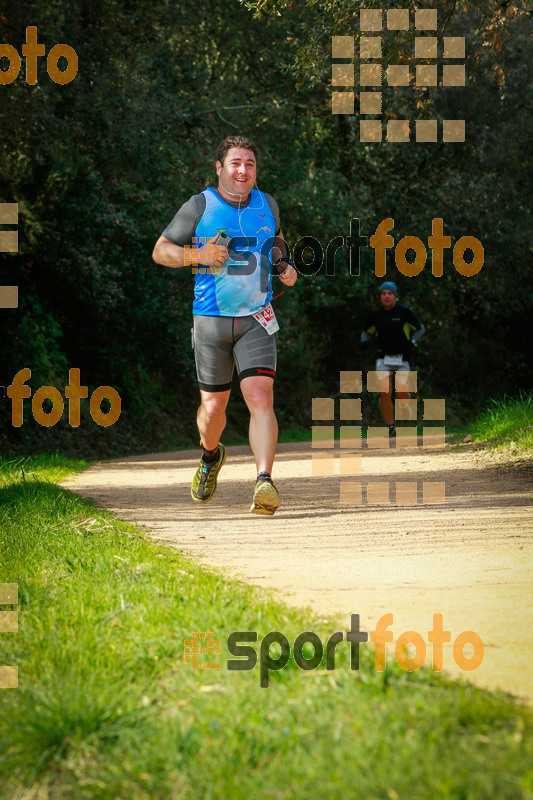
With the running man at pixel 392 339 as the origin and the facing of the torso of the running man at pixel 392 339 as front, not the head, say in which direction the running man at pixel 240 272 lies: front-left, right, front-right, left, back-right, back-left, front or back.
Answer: front

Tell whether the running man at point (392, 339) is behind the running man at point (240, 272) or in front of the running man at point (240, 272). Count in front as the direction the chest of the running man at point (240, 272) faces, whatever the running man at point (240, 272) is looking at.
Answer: behind

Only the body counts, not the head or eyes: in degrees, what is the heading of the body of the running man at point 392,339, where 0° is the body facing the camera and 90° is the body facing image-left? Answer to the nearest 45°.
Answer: approximately 0°

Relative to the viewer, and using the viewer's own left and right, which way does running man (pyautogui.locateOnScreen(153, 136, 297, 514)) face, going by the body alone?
facing the viewer

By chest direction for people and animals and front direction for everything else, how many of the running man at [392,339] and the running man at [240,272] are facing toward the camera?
2
